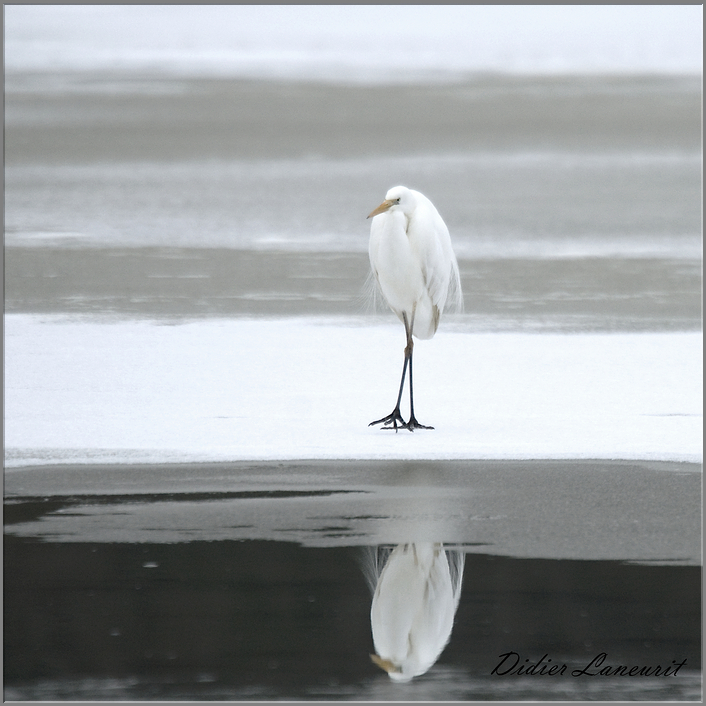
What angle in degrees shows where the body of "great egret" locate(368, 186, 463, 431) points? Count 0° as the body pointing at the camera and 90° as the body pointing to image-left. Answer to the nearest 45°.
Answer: approximately 45°
